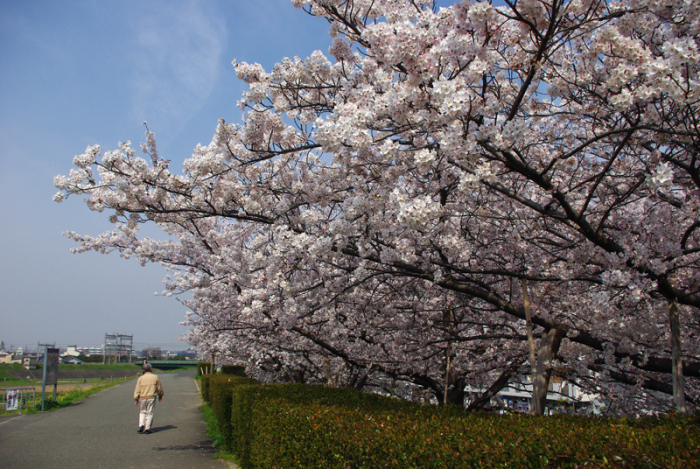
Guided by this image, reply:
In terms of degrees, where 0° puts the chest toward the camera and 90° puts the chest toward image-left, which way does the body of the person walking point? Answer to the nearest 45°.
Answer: approximately 180°

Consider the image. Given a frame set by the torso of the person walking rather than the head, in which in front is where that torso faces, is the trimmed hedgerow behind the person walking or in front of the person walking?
behind
